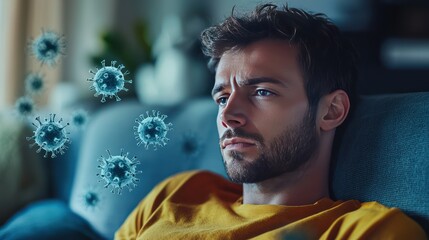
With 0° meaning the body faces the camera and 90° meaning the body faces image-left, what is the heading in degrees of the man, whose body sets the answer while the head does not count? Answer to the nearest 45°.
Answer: approximately 45°
